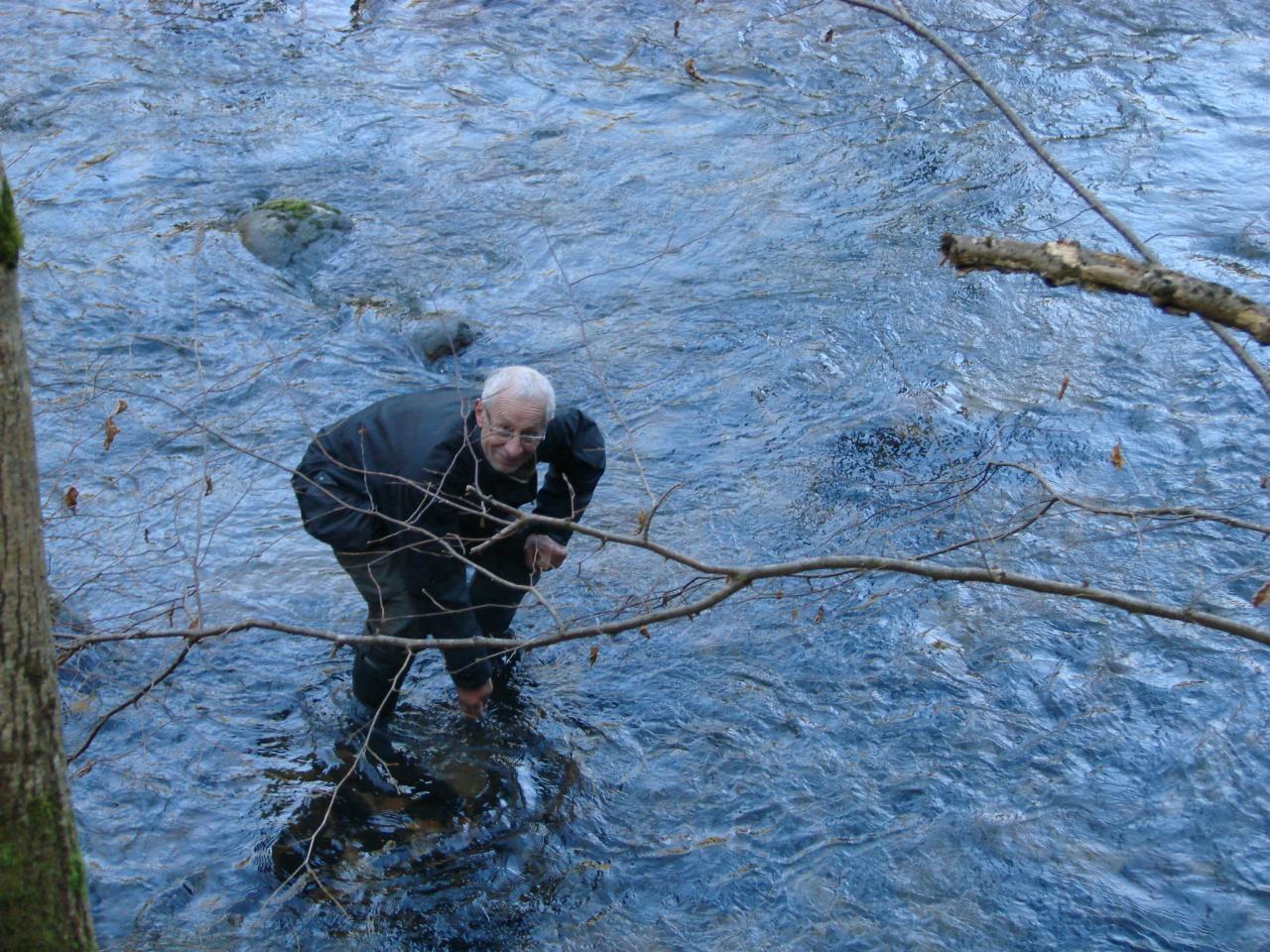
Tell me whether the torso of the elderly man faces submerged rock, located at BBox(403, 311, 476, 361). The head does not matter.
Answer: no

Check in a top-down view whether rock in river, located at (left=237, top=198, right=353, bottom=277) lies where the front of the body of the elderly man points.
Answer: no

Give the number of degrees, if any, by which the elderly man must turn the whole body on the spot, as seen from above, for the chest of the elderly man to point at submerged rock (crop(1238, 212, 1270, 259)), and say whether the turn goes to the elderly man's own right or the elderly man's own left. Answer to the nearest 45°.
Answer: approximately 90° to the elderly man's own left

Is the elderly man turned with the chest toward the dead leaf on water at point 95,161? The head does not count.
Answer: no

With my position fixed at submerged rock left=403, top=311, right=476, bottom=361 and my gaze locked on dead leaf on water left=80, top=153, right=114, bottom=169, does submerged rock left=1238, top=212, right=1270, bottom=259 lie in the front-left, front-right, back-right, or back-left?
back-right

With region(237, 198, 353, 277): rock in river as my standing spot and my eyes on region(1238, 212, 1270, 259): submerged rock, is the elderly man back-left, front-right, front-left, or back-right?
front-right

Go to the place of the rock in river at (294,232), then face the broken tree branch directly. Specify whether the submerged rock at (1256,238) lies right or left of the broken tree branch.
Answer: left

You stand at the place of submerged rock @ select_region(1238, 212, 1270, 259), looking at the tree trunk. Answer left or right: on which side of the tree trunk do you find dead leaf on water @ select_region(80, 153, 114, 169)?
right

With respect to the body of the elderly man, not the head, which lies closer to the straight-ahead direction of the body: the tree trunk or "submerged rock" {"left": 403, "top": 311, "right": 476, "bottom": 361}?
the tree trunk

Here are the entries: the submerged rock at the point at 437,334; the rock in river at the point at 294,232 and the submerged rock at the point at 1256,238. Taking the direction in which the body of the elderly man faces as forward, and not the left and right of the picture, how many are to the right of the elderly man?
0
